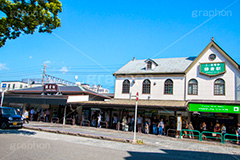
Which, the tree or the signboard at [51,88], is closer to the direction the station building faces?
the tree

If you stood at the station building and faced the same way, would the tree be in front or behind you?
in front

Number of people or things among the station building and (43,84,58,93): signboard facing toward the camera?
2

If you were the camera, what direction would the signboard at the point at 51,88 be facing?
facing the viewer

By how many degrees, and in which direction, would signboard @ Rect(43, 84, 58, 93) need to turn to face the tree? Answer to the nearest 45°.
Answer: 0° — it already faces it

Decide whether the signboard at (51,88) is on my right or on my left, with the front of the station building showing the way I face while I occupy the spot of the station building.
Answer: on my right

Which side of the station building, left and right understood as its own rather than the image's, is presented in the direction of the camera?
front

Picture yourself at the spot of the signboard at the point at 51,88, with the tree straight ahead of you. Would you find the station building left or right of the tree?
left

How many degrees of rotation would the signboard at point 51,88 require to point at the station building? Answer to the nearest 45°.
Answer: approximately 45° to its left

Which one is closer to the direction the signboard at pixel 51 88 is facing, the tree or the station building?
the tree
